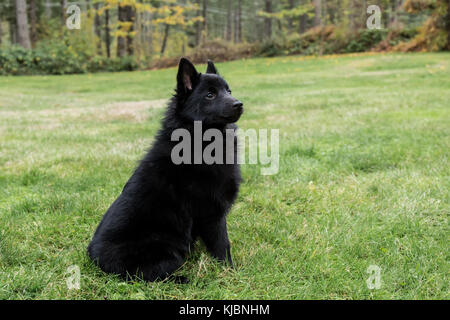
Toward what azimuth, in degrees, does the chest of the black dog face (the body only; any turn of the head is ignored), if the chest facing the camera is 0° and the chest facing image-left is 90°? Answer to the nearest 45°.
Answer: approximately 270°

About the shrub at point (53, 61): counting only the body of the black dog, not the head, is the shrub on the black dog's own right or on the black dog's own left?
on the black dog's own left
